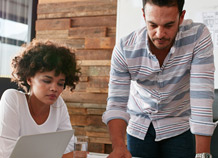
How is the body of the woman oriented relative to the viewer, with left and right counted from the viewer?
facing the viewer and to the right of the viewer

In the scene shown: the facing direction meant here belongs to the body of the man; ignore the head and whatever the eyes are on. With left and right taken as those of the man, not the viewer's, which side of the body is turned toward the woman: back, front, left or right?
right

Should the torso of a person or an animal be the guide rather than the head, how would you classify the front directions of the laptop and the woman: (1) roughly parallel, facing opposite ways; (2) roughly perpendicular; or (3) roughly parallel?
roughly parallel, facing opposite ways

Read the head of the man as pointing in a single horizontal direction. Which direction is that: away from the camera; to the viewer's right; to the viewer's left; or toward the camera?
toward the camera

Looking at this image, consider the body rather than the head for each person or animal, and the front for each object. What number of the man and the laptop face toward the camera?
1

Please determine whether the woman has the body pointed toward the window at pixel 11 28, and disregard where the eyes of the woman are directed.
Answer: no

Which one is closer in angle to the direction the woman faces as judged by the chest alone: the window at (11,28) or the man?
the man

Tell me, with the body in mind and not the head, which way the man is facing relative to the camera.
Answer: toward the camera

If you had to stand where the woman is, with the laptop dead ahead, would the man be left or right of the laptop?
left

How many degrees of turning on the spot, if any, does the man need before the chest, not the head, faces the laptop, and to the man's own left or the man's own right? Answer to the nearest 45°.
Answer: approximately 45° to the man's own right

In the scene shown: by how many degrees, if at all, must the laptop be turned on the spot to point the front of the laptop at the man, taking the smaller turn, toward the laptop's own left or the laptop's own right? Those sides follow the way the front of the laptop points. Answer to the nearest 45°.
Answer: approximately 90° to the laptop's own right

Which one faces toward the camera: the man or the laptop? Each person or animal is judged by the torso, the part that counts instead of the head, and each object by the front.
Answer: the man

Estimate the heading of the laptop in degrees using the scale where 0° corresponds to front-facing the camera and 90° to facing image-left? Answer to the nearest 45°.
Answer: approximately 135°

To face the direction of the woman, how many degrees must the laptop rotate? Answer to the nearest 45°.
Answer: approximately 45° to its right
